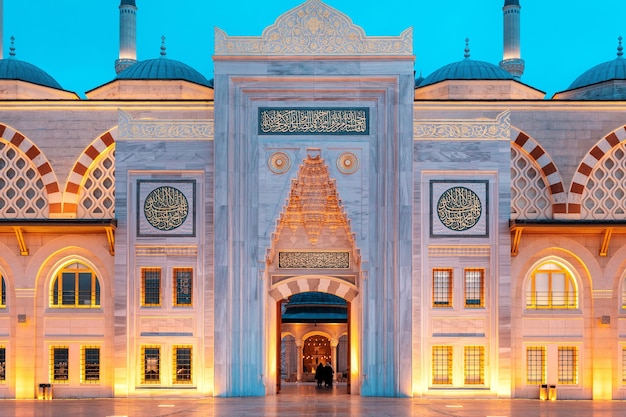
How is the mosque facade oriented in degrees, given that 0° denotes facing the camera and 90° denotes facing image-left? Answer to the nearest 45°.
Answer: approximately 0°
